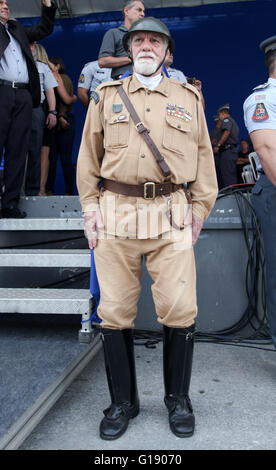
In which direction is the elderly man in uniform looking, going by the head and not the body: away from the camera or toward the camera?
toward the camera

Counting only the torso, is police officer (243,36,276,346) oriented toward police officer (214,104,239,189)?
no

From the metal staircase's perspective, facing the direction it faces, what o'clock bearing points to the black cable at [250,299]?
The black cable is roughly at 9 o'clock from the metal staircase.

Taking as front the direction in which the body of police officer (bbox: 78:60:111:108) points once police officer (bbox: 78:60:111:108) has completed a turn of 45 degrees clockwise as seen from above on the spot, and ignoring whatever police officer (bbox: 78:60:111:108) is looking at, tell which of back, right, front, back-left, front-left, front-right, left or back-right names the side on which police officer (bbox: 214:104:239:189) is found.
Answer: back-left

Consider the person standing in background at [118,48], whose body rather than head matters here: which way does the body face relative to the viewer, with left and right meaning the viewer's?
facing the viewer and to the right of the viewer

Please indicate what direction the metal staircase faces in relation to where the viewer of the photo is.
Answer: facing the viewer

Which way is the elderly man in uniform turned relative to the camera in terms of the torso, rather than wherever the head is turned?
toward the camera

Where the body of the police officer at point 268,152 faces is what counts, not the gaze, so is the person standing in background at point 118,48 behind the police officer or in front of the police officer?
behind

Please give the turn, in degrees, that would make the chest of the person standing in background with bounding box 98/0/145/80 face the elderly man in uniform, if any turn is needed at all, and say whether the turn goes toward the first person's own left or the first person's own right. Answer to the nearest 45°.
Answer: approximately 45° to the first person's own right

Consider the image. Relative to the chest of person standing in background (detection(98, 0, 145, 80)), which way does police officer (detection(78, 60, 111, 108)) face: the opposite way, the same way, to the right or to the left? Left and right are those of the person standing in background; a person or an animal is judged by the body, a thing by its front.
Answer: the same way

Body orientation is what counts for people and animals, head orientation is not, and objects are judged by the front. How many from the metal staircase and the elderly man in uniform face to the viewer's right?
0

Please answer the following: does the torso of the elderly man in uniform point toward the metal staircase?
no

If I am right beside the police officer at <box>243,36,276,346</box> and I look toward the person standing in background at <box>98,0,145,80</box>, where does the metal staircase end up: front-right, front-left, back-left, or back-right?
front-left

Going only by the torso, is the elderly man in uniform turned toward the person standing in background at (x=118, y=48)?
no

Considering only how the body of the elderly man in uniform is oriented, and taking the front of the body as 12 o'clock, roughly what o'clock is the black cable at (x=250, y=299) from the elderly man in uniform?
The black cable is roughly at 7 o'clock from the elderly man in uniform.

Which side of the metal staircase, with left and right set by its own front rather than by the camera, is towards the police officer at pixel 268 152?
left
